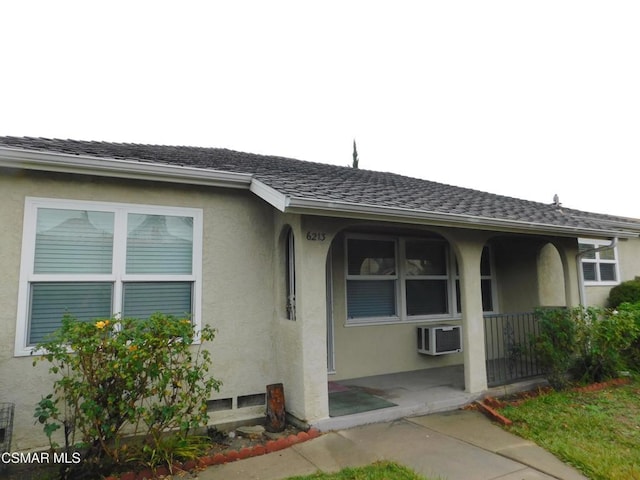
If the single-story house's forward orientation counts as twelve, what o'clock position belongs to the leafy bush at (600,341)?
The leafy bush is roughly at 10 o'clock from the single-story house.

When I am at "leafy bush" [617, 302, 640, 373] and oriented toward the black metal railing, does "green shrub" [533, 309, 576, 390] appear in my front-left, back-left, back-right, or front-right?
front-left

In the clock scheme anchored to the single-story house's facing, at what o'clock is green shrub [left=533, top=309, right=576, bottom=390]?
The green shrub is roughly at 10 o'clock from the single-story house.

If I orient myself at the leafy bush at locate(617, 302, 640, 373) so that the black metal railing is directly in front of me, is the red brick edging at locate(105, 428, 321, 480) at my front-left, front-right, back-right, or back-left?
front-left

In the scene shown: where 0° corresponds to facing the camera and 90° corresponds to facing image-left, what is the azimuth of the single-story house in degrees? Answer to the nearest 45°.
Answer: approximately 315°

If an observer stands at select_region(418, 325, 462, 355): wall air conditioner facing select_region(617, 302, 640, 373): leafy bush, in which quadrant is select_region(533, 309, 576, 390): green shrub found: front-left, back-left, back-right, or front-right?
front-right

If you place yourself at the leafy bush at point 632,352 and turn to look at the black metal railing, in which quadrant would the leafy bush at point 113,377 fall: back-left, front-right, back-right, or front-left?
front-left
